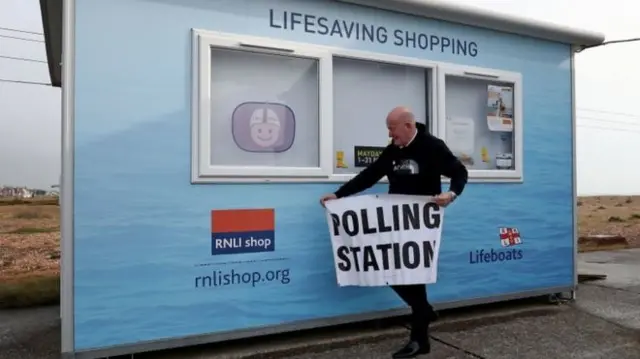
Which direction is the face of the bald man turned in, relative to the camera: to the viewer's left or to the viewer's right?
to the viewer's left

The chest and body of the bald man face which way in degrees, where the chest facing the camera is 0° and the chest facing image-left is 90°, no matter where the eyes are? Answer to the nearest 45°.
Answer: approximately 45°
